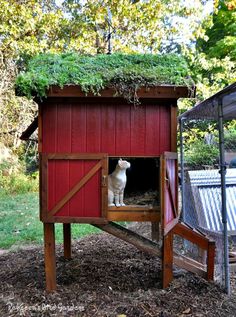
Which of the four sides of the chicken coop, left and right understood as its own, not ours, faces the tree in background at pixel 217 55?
back

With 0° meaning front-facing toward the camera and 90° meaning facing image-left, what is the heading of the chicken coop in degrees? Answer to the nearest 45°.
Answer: approximately 0°

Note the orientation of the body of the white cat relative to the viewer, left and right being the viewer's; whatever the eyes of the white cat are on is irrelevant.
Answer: facing the viewer and to the right of the viewer

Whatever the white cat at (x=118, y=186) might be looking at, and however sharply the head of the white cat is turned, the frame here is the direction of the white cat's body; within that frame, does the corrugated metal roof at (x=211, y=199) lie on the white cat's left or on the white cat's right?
on the white cat's left

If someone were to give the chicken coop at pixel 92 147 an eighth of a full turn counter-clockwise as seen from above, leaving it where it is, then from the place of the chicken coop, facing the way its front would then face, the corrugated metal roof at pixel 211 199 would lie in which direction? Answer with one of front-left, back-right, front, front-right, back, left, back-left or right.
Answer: left
